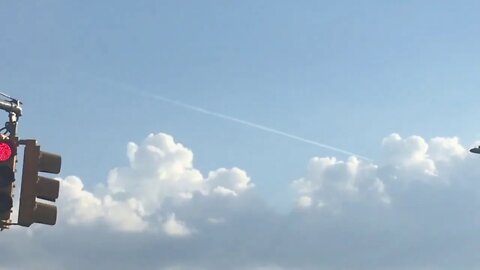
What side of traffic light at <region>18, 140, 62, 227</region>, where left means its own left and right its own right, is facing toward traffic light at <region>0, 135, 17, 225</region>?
back

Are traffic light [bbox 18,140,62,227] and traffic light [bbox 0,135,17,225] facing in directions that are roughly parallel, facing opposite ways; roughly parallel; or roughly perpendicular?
roughly perpendicular

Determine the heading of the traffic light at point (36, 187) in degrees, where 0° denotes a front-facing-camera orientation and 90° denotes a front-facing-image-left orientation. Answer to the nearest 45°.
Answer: approximately 270°

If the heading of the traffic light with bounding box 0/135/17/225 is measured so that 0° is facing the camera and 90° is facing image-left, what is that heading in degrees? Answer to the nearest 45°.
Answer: approximately 0°

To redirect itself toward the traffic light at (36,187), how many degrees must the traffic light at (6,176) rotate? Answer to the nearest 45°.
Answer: approximately 90° to its left

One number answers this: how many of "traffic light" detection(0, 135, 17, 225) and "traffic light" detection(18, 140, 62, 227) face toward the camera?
1
